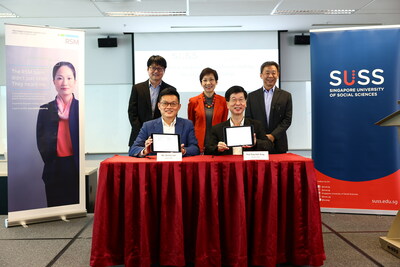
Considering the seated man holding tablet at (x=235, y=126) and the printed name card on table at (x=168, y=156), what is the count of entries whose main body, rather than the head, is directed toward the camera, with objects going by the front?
2

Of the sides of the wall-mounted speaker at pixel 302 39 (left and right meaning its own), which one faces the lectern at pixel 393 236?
front

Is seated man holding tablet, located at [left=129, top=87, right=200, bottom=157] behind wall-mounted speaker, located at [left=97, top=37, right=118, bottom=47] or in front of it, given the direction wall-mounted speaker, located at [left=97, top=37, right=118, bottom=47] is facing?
in front

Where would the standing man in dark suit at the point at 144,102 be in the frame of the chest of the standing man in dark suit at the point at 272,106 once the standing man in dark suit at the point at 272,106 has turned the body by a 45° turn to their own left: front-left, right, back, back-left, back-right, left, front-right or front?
back-right

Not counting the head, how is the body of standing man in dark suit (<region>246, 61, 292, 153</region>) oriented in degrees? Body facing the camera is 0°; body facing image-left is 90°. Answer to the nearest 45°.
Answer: approximately 0°

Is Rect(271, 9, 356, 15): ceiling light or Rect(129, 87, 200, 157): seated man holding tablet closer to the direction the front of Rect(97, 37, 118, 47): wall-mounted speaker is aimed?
the seated man holding tablet

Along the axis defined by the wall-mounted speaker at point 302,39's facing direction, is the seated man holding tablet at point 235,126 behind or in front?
in front

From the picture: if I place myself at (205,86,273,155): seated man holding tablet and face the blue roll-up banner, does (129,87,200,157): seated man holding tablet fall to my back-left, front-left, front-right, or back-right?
back-left
